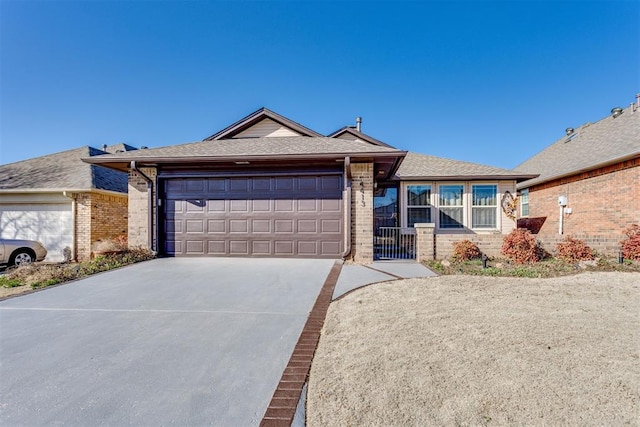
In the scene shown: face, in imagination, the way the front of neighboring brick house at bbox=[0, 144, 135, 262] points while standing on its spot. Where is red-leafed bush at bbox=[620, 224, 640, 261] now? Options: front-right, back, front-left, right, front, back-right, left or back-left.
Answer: left

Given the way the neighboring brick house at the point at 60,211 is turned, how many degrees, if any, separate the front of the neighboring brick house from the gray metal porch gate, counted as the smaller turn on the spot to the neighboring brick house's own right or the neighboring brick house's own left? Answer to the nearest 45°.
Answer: approximately 90° to the neighboring brick house's own left

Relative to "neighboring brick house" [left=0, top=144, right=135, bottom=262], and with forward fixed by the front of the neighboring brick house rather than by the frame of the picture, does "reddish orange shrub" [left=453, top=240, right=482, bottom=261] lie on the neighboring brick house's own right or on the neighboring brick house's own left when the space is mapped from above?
on the neighboring brick house's own left

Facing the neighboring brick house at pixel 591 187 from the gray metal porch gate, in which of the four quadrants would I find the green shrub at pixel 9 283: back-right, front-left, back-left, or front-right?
back-right

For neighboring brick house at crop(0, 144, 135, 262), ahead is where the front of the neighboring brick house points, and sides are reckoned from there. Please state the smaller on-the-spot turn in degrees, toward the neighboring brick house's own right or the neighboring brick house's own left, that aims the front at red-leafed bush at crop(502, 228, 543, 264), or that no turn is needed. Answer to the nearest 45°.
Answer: approximately 90° to the neighboring brick house's own left

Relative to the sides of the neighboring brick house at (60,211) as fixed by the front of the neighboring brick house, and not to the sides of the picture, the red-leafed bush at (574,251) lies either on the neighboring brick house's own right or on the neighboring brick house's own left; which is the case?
on the neighboring brick house's own left

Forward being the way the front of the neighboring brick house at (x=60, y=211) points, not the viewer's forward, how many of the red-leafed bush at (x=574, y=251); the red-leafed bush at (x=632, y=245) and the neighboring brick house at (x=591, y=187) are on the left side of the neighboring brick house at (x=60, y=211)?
3

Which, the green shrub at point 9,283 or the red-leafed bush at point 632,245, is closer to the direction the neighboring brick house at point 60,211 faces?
the green shrub

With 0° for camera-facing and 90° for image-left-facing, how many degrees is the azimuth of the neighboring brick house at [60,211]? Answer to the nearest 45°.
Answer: approximately 45°

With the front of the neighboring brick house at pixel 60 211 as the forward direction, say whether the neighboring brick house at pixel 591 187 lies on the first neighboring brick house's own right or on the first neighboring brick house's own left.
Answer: on the first neighboring brick house's own left

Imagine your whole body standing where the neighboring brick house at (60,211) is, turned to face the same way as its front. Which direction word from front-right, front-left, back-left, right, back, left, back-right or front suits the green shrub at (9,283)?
front-left

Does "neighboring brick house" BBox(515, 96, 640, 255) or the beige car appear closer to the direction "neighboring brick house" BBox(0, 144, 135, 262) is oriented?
the beige car

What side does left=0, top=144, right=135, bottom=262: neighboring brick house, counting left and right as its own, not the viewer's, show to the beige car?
front

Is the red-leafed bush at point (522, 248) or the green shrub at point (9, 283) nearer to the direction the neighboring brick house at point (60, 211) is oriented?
the green shrub
